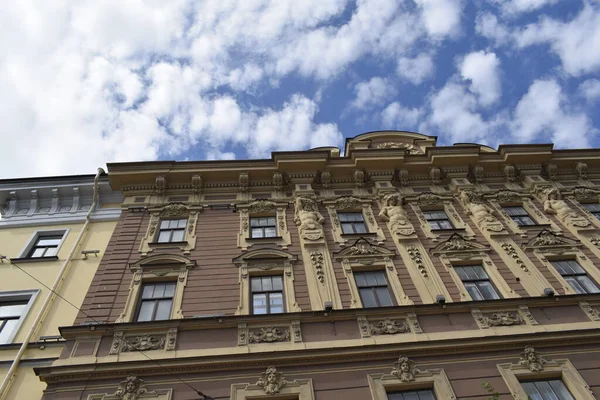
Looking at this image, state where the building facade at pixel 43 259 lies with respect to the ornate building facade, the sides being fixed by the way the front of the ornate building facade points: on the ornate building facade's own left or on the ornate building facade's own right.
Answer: on the ornate building facade's own right

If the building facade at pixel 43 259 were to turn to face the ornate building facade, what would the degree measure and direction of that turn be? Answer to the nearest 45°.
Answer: approximately 45° to its left

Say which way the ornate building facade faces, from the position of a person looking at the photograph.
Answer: facing the viewer

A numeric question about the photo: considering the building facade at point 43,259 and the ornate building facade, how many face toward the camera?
2
